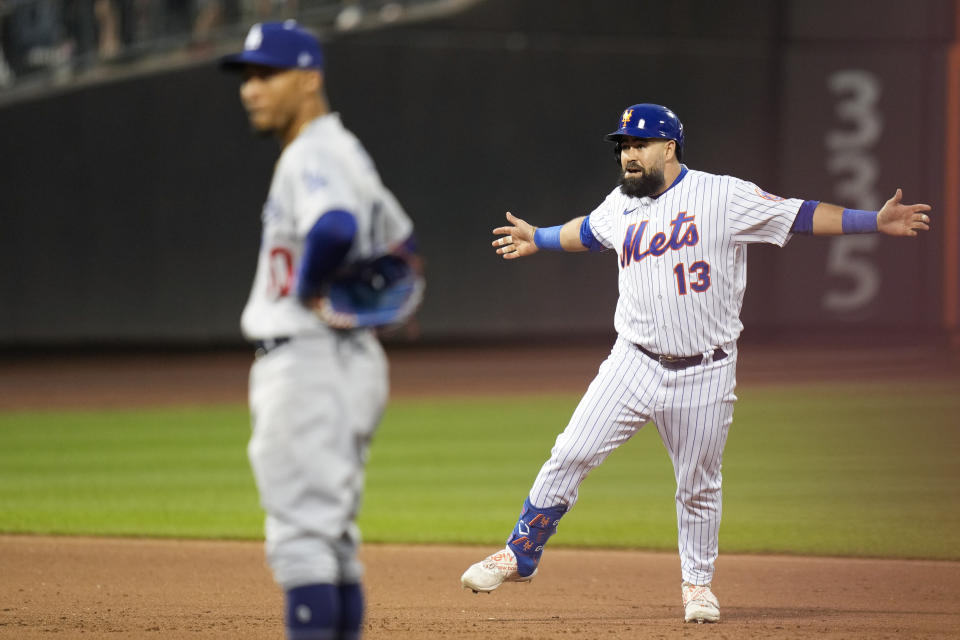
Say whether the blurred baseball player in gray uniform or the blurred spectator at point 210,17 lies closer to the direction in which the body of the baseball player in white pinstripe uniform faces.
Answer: the blurred baseball player in gray uniform

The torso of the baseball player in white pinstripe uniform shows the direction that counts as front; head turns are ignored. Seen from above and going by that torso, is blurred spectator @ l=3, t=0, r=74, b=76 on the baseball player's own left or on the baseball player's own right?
on the baseball player's own right

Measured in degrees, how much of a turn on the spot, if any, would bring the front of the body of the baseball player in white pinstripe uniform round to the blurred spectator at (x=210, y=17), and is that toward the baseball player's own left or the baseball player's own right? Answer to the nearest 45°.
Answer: approximately 90° to the baseball player's own right

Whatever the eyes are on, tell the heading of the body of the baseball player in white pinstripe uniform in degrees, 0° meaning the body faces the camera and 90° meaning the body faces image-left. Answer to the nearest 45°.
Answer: approximately 45°

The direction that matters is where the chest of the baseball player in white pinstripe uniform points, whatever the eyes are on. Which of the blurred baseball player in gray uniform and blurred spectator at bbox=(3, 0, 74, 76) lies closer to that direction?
the blurred baseball player in gray uniform

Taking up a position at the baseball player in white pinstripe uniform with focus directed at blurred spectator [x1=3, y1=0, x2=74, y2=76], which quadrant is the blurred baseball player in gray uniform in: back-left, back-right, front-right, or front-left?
back-left
